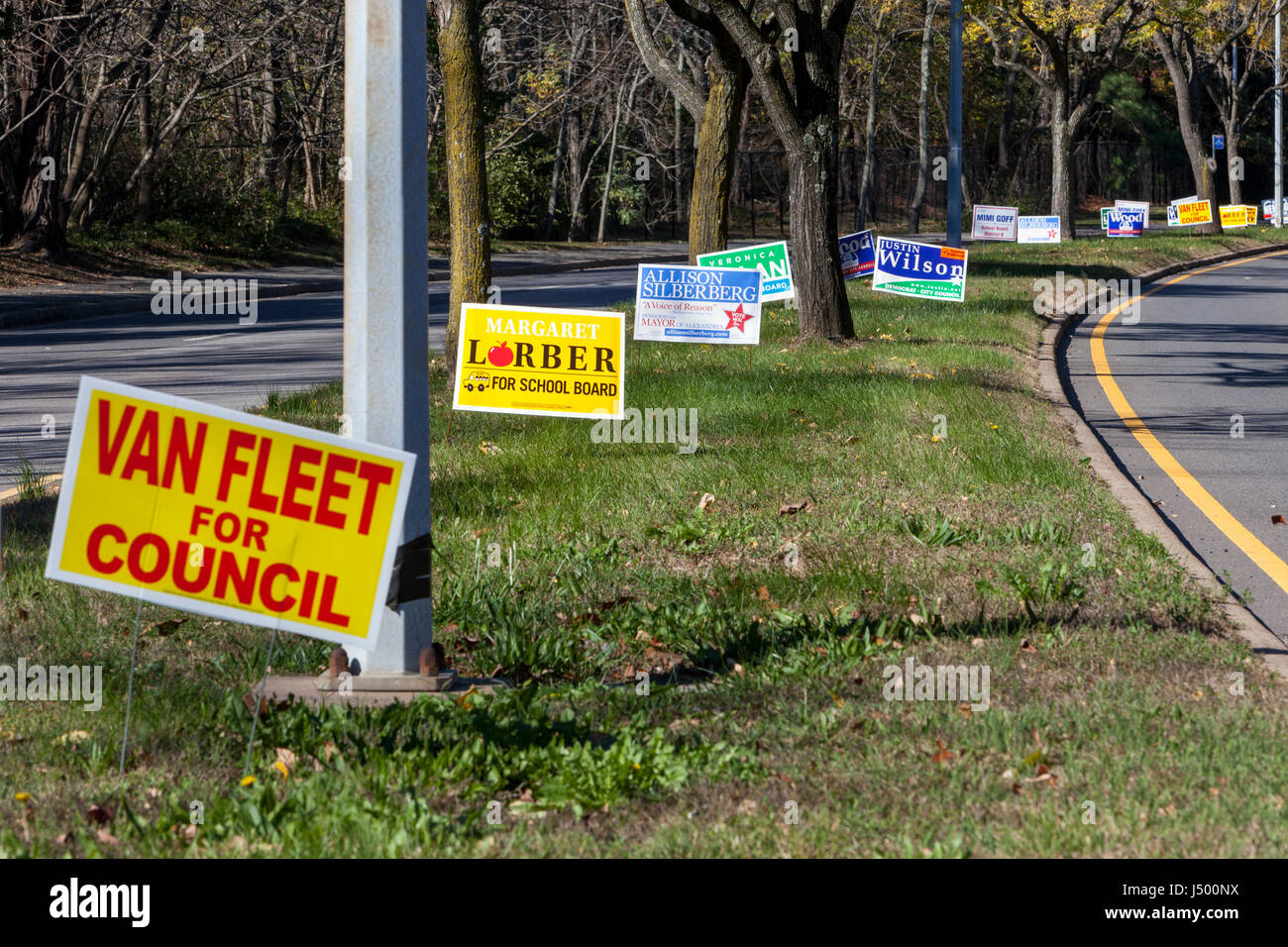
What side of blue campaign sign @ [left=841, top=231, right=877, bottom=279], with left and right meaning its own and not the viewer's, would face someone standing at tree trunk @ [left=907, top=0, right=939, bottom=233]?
back

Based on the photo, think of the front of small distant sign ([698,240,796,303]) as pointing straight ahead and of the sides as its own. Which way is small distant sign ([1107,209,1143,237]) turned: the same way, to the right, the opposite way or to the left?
the same way

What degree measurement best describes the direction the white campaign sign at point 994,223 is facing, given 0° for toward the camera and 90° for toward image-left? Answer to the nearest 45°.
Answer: approximately 0°

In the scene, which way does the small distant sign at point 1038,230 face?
toward the camera

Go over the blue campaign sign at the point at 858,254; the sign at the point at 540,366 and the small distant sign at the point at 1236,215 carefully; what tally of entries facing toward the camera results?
3

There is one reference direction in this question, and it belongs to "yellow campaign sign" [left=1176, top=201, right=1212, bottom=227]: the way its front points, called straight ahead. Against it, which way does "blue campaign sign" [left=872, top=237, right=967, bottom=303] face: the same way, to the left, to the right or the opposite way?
the same way

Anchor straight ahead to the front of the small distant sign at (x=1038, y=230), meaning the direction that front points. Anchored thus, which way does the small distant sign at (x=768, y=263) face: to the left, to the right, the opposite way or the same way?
the same way

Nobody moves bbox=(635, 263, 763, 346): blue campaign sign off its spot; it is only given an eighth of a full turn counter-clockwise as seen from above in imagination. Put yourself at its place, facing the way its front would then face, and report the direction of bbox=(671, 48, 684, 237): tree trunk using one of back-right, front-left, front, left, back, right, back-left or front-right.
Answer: back-left

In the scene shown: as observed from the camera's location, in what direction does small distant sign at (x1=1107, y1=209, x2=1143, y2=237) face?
facing the viewer

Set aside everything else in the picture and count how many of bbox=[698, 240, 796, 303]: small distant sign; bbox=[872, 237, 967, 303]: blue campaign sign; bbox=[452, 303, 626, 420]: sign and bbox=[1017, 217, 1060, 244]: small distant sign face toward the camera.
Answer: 4

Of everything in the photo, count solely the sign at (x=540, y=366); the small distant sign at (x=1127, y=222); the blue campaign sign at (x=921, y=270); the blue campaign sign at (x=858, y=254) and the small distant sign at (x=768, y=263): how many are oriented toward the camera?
5

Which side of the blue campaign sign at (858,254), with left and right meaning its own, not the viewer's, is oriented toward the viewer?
front

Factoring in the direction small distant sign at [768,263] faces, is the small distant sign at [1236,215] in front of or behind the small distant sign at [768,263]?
behind

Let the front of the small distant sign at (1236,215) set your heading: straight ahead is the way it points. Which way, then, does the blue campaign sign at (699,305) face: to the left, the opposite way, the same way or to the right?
the same way

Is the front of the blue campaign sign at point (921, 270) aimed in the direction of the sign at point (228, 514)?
yes
